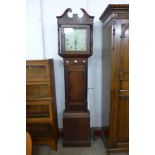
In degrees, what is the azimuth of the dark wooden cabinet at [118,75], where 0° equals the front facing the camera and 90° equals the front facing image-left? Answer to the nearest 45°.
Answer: approximately 0°

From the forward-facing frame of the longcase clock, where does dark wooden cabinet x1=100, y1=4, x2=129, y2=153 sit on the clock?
The dark wooden cabinet is roughly at 10 o'clock from the longcase clock.

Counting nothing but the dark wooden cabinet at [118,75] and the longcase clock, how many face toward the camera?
2

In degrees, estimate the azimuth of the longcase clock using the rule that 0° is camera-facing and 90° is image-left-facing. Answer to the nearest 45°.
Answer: approximately 0°

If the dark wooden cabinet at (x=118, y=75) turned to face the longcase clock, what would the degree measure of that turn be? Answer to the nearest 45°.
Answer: approximately 90° to its right

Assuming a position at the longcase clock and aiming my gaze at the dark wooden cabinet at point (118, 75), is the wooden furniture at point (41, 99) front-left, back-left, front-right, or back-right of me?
back-right

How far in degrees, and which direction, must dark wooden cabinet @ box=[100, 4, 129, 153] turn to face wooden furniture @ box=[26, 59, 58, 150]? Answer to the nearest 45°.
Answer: approximately 90° to its right

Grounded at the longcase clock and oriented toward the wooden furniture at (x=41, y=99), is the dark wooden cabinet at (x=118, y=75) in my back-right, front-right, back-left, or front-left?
back-left
